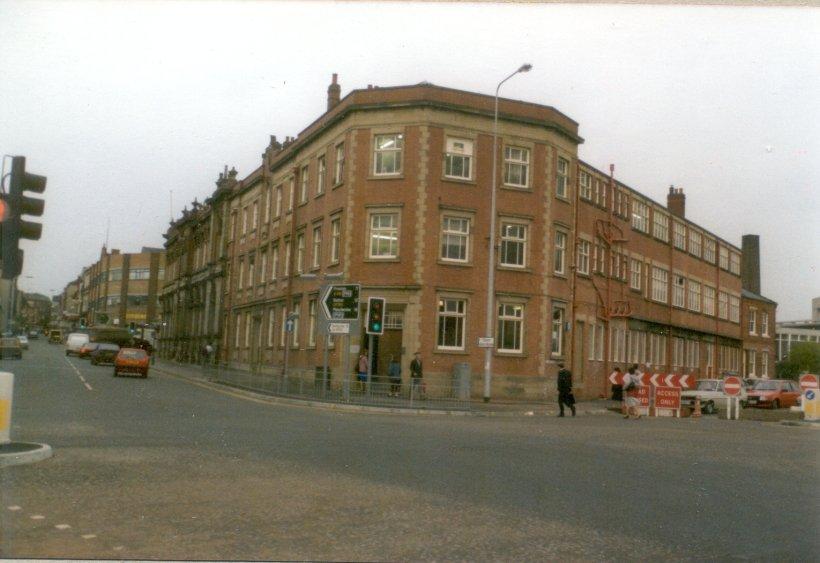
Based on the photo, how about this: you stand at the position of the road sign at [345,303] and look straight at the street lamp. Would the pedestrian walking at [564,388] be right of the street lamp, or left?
right

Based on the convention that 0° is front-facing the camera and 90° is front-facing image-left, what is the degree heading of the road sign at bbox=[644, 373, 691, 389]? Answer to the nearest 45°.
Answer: approximately 0°

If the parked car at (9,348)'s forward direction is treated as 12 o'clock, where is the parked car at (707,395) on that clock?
the parked car at (707,395) is roughly at 4 o'clock from the parked car at (9,348).

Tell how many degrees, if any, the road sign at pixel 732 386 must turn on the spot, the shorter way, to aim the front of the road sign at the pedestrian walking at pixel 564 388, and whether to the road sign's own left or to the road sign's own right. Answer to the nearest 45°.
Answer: approximately 45° to the road sign's own right

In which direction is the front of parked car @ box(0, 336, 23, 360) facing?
away from the camera
